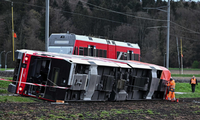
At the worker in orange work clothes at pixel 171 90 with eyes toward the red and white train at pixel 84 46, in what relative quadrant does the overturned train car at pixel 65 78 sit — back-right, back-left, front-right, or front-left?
front-left

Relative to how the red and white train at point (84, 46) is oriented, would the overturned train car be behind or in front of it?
in front

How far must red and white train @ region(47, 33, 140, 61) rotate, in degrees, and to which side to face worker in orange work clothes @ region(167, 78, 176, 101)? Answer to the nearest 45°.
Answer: approximately 90° to its left

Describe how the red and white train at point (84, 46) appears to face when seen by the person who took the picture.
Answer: facing the viewer and to the left of the viewer
